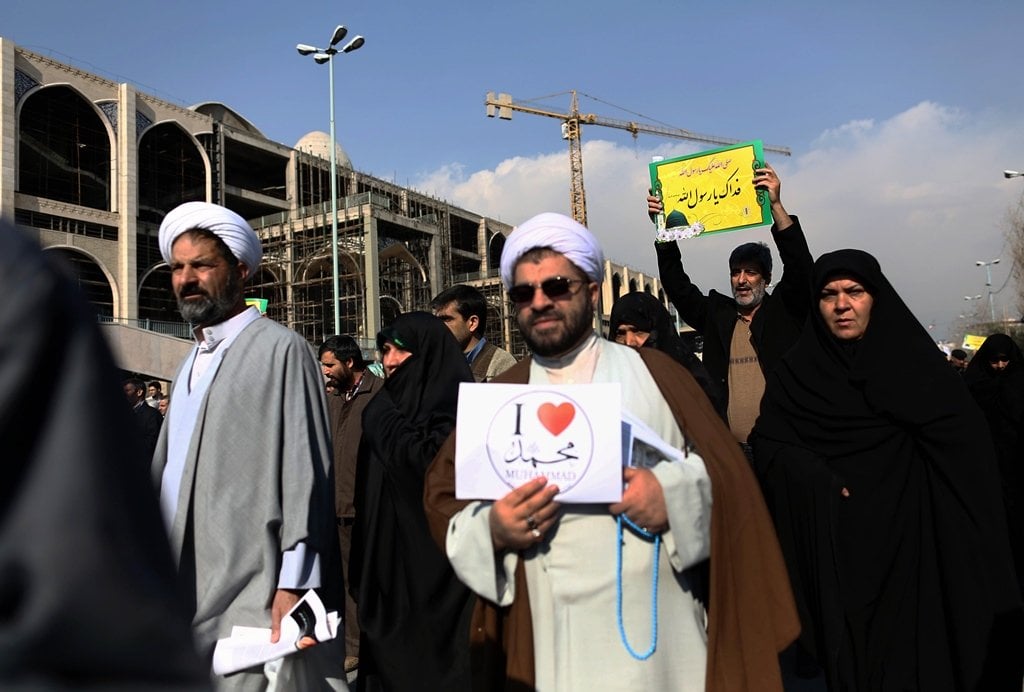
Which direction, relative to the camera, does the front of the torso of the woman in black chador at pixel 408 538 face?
to the viewer's left

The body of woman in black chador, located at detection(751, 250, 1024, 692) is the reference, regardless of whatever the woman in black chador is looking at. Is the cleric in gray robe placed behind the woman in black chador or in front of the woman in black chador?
in front

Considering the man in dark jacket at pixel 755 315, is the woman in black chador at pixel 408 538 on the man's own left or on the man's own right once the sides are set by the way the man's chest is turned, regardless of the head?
on the man's own right

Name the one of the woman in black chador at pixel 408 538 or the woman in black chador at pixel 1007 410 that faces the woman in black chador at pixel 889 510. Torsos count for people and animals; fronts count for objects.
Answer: the woman in black chador at pixel 1007 410

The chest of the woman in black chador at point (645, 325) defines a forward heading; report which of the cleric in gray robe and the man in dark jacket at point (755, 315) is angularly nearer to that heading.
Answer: the cleric in gray robe

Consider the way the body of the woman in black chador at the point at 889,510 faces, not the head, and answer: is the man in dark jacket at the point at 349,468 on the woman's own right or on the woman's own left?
on the woman's own right

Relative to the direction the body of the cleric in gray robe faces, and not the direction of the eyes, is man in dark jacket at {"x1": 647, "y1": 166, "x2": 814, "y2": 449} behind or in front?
behind

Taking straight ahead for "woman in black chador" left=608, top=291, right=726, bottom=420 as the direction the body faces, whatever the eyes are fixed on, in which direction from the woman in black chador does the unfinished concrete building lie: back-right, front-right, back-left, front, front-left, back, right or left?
right

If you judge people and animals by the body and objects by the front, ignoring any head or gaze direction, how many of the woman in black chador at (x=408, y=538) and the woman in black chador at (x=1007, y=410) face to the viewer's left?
1

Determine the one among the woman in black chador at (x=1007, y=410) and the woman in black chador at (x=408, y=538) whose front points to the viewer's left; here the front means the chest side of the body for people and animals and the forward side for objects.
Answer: the woman in black chador at (x=408, y=538)

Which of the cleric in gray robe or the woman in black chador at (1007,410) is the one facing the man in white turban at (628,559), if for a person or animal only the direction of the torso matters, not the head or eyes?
the woman in black chador
